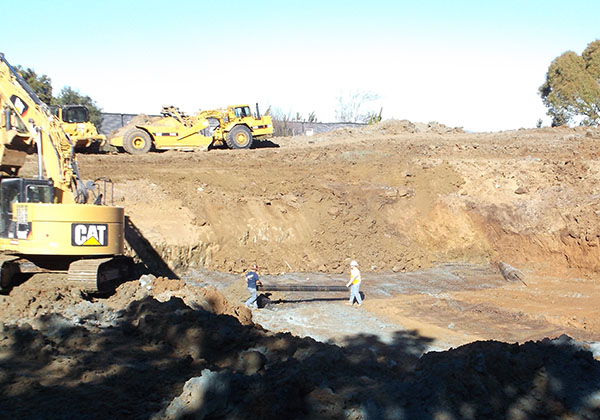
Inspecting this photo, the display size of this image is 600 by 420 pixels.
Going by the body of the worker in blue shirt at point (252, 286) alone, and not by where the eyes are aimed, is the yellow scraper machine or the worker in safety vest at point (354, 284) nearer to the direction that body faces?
the worker in safety vest

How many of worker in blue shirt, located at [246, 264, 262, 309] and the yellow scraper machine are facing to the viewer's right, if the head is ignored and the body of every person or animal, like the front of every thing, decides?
2

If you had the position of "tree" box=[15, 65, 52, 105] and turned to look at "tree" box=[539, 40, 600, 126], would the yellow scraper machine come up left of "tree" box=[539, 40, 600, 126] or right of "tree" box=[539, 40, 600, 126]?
right

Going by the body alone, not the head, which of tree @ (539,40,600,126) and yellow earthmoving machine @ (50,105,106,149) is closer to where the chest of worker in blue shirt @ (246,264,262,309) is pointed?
the tree

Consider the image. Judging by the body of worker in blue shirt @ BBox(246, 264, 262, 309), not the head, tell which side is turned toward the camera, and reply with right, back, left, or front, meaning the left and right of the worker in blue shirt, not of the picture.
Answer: right

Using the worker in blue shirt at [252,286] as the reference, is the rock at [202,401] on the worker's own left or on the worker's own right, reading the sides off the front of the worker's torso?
on the worker's own right

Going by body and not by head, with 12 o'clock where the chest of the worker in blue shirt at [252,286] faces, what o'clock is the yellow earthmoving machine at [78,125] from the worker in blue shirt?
The yellow earthmoving machine is roughly at 8 o'clock from the worker in blue shirt.

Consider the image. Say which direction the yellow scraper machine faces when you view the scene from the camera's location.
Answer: facing to the right of the viewer

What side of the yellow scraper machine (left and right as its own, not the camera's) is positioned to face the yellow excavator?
right

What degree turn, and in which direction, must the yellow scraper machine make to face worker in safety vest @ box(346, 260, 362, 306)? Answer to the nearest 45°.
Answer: approximately 90° to its right
